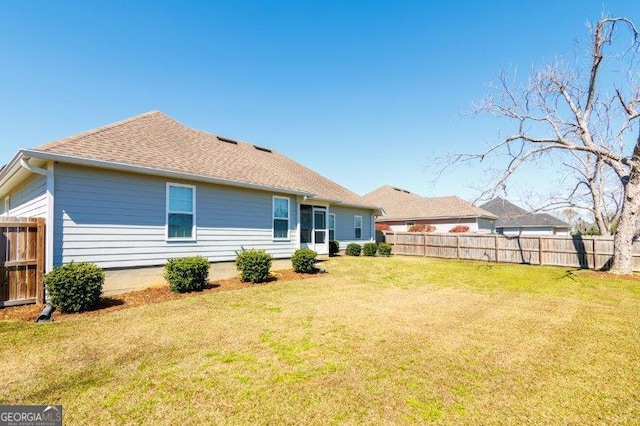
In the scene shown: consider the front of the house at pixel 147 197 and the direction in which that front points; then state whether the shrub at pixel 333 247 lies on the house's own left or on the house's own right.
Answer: on the house's own right

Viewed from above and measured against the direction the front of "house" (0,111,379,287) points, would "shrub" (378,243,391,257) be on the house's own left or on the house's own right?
on the house's own right

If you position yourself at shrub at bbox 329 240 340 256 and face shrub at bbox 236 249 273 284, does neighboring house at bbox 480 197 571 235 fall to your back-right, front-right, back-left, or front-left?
back-left

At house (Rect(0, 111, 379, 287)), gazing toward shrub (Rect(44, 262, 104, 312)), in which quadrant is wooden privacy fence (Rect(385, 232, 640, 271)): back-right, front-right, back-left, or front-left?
back-left

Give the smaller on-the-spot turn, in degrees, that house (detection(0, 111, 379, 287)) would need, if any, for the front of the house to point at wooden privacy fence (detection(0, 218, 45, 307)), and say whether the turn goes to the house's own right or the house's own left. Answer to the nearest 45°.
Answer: approximately 90° to the house's own left

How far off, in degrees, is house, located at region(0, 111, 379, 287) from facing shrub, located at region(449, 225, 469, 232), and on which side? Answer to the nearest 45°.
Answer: approximately 90° to its right

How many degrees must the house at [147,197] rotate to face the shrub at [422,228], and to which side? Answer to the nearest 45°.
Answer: approximately 90° to its right

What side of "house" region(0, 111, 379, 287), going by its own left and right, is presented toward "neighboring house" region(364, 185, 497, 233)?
right

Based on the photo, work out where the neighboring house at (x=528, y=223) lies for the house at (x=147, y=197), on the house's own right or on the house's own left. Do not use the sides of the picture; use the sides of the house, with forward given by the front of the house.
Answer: on the house's own right

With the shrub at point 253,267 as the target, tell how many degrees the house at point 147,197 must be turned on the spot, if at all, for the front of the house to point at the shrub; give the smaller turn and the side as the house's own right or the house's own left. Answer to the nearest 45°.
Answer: approximately 135° to the house's own right

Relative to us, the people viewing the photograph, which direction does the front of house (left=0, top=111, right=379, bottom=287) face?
facing away from the viewer and to the left of the viewer

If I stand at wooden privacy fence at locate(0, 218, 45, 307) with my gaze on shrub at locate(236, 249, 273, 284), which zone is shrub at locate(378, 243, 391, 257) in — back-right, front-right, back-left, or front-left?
front-left
